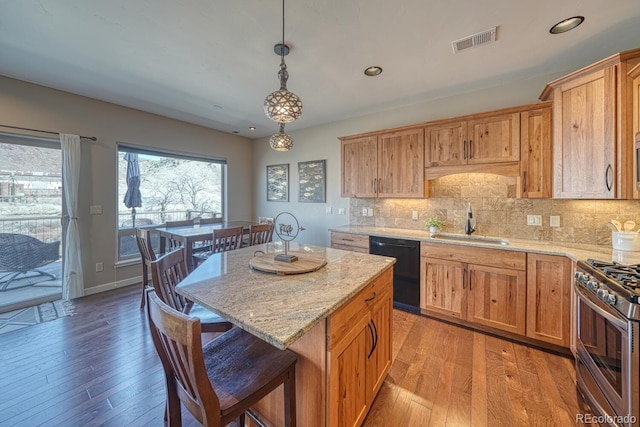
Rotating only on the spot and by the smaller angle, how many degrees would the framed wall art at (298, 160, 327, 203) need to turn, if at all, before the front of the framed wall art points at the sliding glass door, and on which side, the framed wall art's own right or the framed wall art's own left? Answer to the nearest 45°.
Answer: approximately 45° to the framed wall art's own right

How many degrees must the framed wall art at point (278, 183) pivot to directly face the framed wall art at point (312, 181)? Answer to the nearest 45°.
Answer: approximately 90° to its left

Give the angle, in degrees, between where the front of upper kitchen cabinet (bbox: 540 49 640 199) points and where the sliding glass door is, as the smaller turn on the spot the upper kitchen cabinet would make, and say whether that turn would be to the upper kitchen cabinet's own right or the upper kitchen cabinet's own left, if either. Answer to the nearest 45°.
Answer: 0° — it already faces it

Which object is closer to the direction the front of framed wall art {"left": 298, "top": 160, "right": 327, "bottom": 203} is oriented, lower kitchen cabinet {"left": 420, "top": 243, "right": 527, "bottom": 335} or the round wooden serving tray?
the round wooden serving tray

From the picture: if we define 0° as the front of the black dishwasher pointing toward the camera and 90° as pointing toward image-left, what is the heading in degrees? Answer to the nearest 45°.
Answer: approximately 45°

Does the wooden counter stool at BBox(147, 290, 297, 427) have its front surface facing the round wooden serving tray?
yes

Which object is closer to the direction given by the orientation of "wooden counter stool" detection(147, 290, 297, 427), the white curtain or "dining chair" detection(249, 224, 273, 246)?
the dining chair

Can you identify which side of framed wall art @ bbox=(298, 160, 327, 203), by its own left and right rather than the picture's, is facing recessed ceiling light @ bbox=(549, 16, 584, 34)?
left

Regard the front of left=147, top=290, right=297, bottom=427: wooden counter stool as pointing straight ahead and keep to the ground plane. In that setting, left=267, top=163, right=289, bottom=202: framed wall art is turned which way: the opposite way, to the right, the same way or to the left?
the opposite way

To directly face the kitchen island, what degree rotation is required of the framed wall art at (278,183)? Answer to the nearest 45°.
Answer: approximately 45° to its left

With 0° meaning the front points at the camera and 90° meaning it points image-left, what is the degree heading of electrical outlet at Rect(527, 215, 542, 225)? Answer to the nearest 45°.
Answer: approximately 0°

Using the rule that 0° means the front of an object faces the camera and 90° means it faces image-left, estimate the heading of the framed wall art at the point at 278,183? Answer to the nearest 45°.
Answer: approximately 45°
